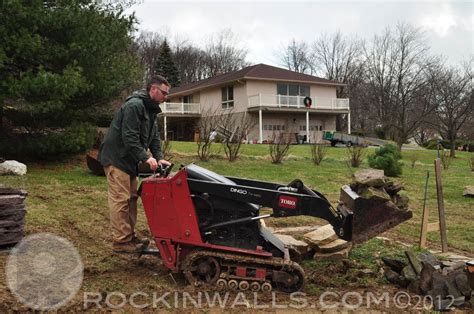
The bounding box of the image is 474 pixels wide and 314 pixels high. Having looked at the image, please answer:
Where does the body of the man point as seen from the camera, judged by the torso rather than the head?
to the viewer's right

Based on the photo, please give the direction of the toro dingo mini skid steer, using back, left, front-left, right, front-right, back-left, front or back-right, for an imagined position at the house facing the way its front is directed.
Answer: front-right

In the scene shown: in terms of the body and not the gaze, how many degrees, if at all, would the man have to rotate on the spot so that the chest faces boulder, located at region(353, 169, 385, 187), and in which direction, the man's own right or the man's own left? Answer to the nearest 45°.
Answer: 0° — they already face it

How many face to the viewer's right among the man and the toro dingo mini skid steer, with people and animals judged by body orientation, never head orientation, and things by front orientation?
2

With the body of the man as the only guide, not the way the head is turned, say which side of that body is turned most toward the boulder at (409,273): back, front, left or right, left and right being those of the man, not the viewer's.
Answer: front

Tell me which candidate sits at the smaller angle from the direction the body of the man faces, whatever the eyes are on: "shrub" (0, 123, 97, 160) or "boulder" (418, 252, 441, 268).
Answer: the boulder

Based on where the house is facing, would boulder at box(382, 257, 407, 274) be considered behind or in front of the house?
in front

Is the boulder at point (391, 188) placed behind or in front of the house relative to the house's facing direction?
in front

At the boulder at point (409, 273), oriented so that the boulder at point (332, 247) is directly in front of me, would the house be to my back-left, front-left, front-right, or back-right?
front-right

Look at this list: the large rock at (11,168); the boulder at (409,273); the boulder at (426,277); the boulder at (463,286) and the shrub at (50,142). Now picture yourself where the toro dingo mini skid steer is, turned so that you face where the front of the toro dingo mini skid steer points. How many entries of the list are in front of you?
3

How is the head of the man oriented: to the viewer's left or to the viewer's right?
to the viewer's right

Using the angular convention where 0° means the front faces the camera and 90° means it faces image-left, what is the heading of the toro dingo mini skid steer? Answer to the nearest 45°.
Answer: approximately 270°

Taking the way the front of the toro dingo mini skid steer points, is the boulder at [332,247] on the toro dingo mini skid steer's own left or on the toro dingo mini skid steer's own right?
on the toro dingo mini skid steer's own left

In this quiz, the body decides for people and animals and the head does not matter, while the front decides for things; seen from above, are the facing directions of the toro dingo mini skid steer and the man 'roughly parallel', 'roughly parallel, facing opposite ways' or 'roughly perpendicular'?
roughly parallel

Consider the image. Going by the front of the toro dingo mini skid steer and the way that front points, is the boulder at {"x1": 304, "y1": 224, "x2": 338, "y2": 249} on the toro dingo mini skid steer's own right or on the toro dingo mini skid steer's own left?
on the toro dingo mini skid steer's own left
